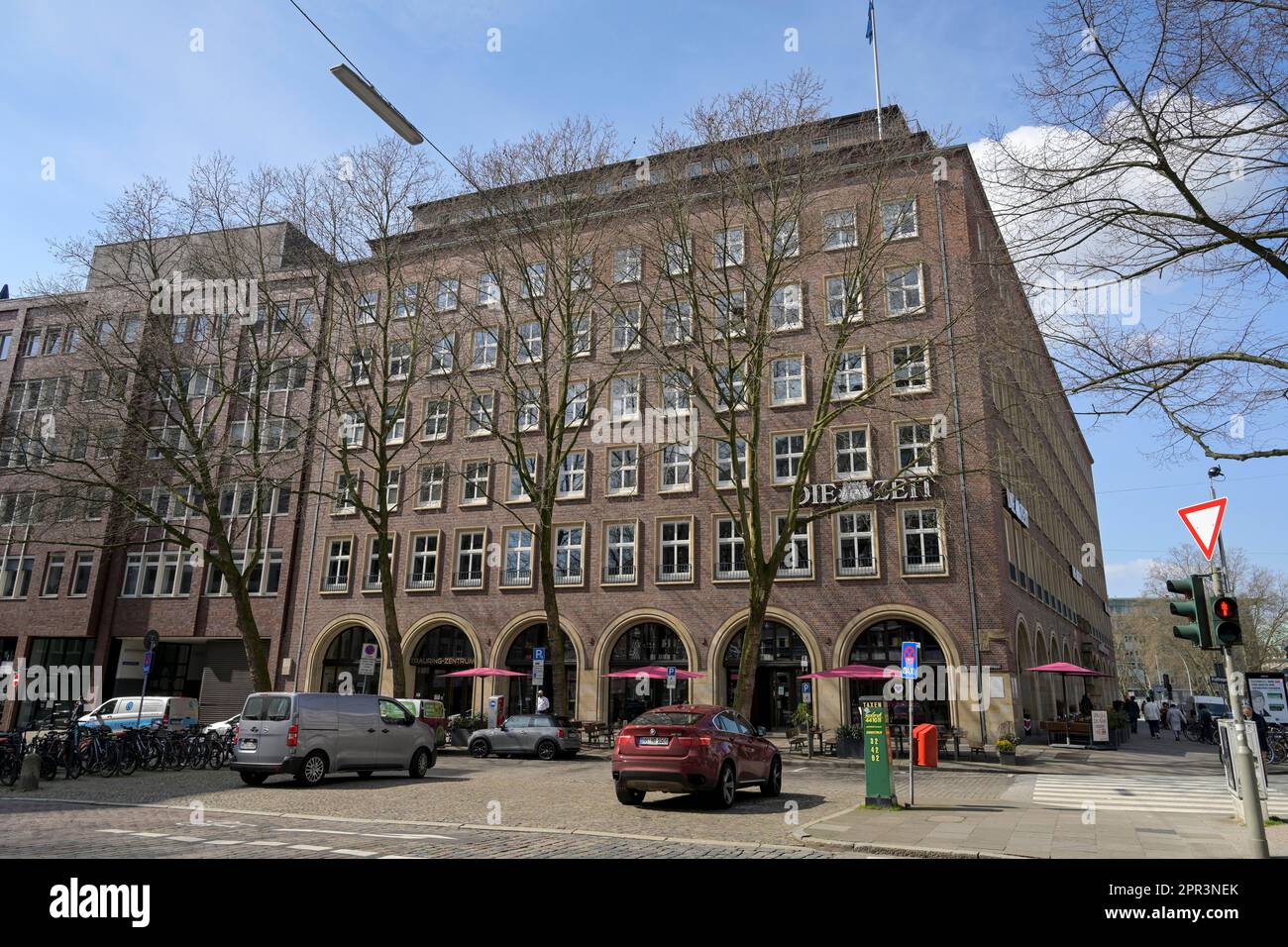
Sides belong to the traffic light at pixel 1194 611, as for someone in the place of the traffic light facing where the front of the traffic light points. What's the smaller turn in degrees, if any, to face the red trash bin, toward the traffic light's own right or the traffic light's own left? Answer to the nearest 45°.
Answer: approximately 45° to the traffic light's own right

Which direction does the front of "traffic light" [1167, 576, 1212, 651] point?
to the viewer's left

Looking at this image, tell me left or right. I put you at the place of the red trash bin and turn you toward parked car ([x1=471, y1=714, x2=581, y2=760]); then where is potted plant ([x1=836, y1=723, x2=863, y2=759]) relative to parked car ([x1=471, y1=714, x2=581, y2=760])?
right

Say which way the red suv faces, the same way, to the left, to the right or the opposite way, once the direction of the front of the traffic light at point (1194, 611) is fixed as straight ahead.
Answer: to the right

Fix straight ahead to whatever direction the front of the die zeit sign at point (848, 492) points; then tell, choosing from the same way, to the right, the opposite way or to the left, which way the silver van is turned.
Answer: the opposite way

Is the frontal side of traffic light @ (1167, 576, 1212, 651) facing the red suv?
yes

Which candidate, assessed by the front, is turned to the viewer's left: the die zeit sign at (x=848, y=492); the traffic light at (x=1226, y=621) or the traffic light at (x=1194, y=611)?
the traffic light at (x=1194, y=611)

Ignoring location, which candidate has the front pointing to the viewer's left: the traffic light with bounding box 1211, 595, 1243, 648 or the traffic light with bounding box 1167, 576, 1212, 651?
the traffic light with bounding box 1167, 576, 1212, 651
